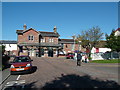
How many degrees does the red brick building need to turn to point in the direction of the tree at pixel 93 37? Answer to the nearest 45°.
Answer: approximately 45° to its left

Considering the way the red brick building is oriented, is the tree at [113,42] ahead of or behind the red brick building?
ahead

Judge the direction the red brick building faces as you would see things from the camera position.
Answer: facing the viewer

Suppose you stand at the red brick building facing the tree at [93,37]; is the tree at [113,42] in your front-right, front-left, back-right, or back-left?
front-right

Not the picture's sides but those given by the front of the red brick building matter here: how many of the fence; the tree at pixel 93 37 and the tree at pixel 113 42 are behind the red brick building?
0

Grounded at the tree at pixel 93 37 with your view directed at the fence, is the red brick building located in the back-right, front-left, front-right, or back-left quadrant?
back-right

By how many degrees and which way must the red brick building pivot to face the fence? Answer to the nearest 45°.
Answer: approximately 45° to its left
